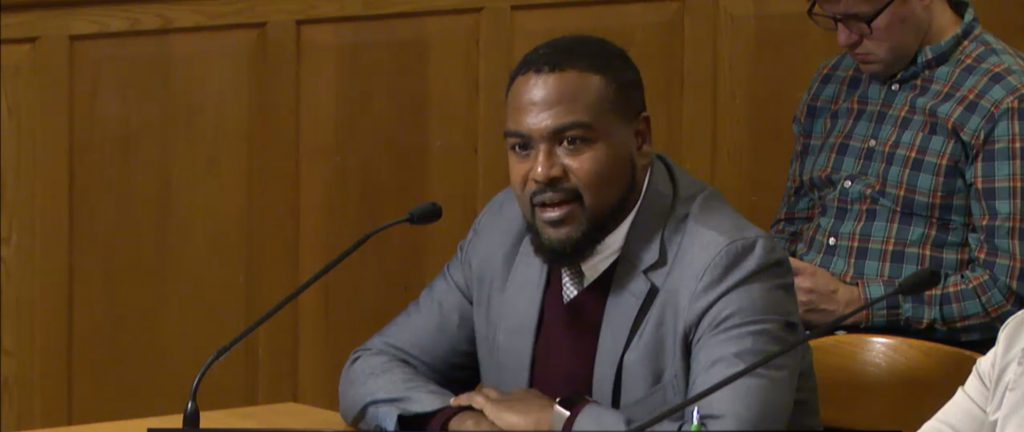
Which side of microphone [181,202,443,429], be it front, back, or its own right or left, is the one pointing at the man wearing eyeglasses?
front

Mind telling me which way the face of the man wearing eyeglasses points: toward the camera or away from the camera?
toward the camera

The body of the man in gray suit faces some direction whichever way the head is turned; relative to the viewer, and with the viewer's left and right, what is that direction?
facing the viewer and to the left of the viewer

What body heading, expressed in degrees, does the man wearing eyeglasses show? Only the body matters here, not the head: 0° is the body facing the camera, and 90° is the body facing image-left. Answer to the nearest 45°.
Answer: approximately 45°

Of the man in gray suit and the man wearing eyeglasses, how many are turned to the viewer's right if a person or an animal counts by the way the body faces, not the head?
0

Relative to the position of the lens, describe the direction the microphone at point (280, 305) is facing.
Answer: facing to the right of the viewer

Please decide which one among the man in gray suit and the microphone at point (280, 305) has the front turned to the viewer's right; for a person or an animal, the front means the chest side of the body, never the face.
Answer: the microphone

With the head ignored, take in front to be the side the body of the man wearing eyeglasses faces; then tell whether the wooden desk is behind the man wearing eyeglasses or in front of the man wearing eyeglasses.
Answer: in front

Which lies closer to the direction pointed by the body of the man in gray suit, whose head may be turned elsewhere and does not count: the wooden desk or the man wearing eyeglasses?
the wooden desk

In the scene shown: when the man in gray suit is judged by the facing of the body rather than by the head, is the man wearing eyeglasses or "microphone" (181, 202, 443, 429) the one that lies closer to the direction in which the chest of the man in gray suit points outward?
the microphone

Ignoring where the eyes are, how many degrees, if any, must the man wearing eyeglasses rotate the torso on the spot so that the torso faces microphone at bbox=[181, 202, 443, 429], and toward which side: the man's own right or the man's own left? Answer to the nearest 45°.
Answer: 0° — they already face it

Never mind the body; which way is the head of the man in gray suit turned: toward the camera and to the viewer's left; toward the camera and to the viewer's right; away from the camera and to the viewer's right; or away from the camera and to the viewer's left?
toward the camera and to the viewer's left

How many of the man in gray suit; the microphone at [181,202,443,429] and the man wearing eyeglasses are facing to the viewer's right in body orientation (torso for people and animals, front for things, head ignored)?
1
